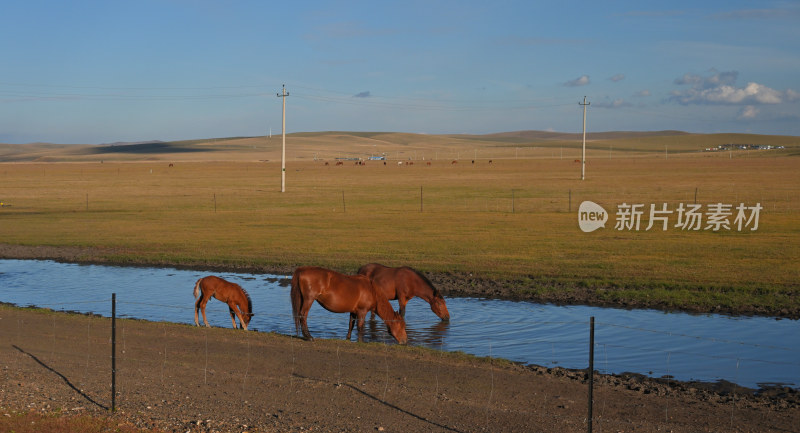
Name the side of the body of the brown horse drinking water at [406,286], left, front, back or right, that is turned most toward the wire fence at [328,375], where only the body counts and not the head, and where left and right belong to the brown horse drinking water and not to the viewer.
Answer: right

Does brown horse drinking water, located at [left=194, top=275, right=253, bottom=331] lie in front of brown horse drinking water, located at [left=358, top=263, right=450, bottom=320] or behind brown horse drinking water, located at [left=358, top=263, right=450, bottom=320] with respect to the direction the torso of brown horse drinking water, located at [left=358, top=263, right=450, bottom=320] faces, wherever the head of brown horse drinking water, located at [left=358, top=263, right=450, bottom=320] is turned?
behind

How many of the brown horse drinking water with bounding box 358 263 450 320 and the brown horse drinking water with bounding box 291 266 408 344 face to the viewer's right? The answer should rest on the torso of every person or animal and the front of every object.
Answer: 2

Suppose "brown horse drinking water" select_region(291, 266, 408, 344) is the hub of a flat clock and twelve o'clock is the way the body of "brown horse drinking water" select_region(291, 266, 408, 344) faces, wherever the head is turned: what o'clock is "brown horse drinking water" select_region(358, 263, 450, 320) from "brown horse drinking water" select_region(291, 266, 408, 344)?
"brown horse drinking water" select_region(358, 263, 450, 320) is roughly at 10 o'clock from "brown horse drinking water" select_region(291, 266, 408, 344).

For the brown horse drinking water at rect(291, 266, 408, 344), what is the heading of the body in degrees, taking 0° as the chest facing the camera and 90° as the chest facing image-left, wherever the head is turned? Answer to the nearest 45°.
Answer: approximately 270°

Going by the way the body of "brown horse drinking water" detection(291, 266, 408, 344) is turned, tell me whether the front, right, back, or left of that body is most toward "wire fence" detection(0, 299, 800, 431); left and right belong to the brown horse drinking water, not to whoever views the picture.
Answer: right

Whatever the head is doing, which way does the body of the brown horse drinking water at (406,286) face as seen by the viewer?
to the viewer's right

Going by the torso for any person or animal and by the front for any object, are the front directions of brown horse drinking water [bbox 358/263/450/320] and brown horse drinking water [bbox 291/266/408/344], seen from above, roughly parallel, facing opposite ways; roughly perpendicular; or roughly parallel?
roughly parallel

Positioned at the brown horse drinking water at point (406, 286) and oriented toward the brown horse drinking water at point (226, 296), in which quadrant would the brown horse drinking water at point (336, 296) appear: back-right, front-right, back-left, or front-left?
front-left

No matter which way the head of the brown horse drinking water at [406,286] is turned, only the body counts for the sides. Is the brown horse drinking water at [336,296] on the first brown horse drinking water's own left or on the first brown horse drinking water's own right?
on the first brown horse drinking water's own right

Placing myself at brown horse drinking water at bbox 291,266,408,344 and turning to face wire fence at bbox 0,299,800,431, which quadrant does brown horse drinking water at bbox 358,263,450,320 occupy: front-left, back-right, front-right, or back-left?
back-left

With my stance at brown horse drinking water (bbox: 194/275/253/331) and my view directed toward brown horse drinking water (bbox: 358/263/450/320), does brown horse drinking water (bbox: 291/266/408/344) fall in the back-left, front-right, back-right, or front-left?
front-right
